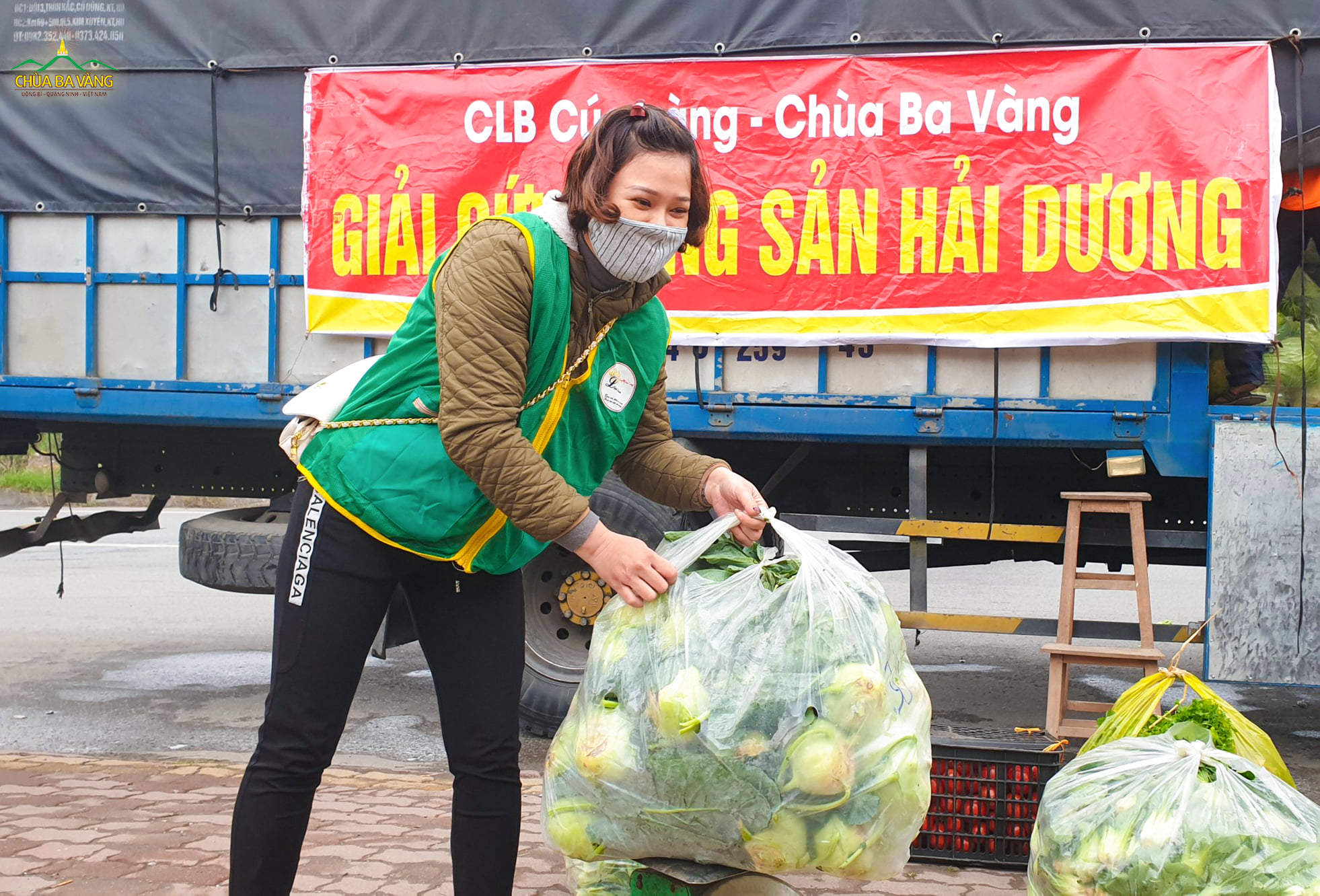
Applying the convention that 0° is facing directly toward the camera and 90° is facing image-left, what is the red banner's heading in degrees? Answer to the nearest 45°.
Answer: approximately 0°

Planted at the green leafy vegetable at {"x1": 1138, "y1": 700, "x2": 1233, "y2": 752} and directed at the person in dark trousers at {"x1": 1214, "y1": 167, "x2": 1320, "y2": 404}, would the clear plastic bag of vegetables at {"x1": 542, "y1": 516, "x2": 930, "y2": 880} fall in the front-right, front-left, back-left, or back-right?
back-left

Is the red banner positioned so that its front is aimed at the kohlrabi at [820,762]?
yes

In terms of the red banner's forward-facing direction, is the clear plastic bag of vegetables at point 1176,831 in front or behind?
in front

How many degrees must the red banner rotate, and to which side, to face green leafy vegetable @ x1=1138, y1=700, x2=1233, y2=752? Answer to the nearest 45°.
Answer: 0° — it already faces it

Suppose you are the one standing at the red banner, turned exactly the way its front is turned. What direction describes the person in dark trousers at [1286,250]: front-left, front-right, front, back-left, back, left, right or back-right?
left

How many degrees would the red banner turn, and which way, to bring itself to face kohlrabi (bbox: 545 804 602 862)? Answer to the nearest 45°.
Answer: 0° — it already faces it

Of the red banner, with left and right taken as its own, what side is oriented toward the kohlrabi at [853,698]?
front

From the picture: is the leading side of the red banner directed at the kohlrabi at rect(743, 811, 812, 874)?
yes

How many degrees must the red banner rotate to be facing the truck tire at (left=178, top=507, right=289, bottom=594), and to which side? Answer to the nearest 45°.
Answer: approximately 90° to its right

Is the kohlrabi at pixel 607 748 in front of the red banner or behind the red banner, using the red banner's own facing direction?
in front

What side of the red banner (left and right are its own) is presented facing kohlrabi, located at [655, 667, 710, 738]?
front
